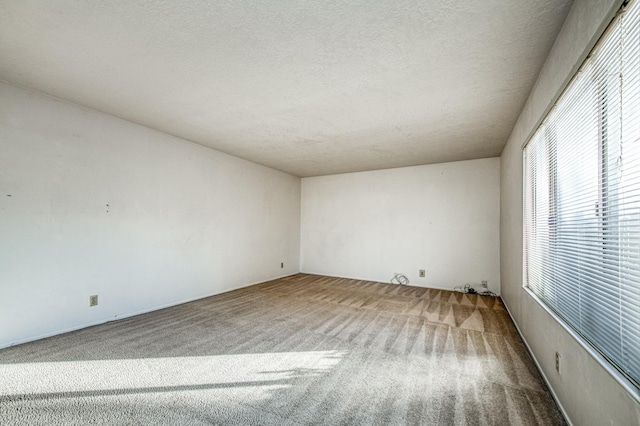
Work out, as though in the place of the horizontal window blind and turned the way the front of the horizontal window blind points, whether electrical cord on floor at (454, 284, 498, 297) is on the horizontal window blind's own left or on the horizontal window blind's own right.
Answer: on the horizontal window blind's own right

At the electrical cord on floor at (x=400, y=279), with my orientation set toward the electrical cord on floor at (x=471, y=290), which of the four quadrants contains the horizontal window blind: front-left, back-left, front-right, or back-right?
front-right

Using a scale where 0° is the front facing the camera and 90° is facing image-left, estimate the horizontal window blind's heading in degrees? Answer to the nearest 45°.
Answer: approximately 90°

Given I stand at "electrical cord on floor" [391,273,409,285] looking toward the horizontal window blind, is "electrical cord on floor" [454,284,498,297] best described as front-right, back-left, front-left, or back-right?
front-left

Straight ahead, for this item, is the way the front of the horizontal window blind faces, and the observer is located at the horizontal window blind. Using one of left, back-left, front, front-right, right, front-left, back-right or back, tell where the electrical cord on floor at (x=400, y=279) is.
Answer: front-right
